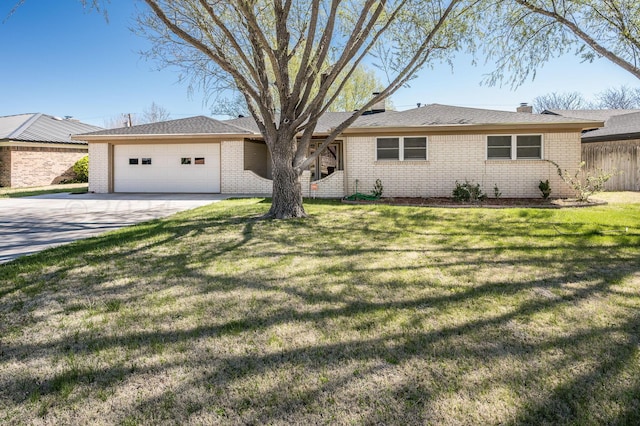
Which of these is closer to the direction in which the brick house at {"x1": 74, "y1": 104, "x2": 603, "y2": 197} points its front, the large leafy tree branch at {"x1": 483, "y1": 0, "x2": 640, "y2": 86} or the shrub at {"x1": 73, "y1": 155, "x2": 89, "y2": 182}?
the large leafy tree branch

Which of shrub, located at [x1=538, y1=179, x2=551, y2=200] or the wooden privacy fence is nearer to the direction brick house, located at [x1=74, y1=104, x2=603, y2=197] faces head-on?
the shrub

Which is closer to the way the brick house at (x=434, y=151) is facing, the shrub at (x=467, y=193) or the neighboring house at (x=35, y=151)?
the shrub

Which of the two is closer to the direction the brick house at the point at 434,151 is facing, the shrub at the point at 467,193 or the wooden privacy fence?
the shrub

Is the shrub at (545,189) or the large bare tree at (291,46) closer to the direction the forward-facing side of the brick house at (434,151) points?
the large bare tree

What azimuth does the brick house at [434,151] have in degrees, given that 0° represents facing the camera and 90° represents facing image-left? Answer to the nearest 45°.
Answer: approximately 0°
